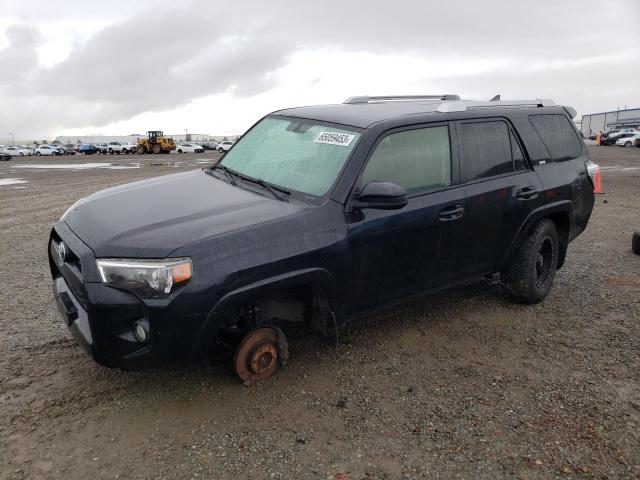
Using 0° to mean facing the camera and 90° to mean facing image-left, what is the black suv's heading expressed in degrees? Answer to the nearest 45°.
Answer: approximately 45°

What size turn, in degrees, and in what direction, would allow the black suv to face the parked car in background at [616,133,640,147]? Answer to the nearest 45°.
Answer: approximately 180°

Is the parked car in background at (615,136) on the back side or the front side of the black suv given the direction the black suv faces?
on the back side
